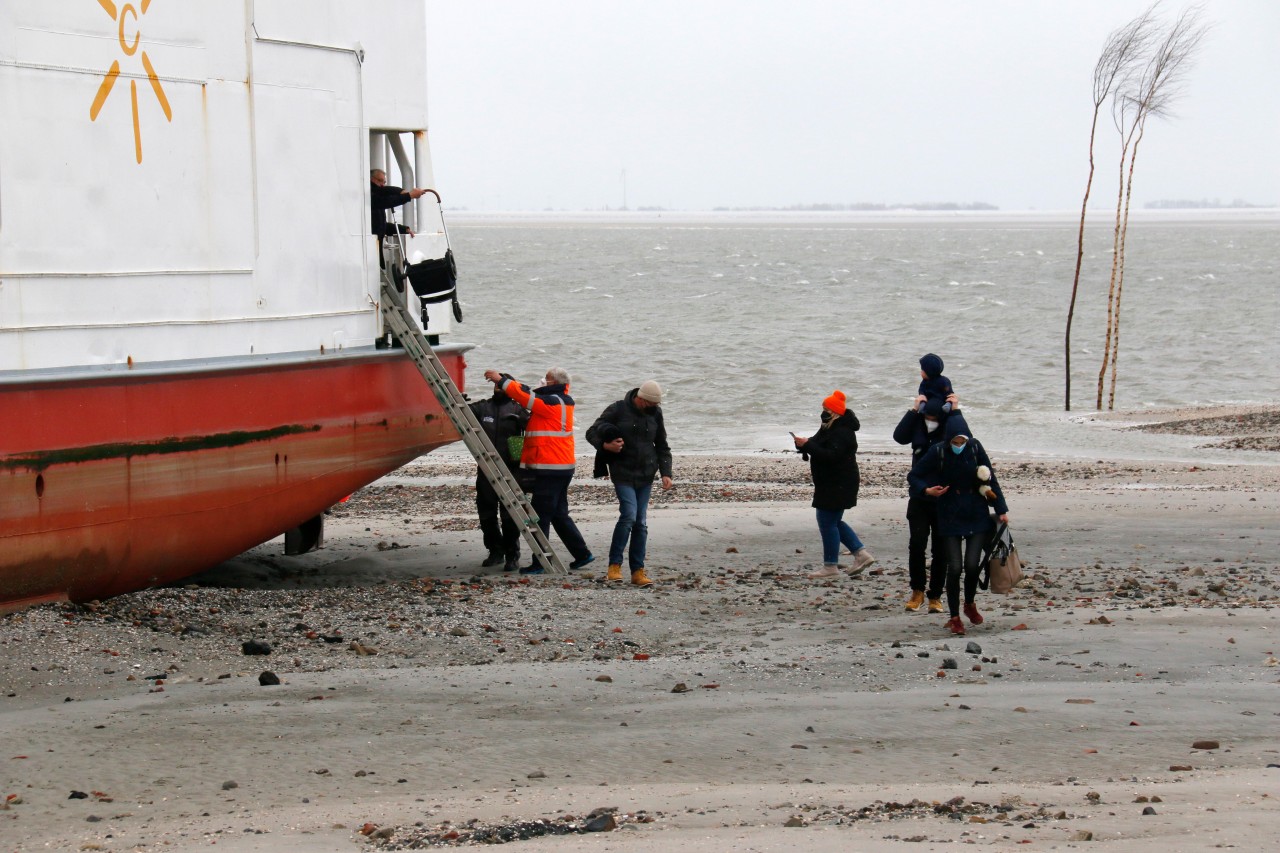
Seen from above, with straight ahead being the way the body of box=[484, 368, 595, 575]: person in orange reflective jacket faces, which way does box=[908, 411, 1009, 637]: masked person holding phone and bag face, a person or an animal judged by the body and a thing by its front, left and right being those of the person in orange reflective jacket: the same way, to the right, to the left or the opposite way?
to the left

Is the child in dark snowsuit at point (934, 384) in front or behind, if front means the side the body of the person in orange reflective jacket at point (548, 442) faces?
behind

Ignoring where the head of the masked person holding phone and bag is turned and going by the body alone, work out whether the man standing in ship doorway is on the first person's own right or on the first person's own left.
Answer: on the first person's own right

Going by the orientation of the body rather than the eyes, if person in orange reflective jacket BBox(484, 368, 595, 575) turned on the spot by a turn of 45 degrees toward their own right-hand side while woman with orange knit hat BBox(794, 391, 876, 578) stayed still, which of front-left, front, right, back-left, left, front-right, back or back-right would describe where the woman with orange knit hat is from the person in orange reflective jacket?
back-right

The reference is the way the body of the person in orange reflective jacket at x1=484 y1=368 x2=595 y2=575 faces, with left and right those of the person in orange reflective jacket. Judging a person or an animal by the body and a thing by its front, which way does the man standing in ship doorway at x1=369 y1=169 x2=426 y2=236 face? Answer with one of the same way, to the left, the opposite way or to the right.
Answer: the opposite way

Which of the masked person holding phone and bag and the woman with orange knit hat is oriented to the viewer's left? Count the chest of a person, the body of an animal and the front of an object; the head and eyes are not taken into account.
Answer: the woman with orange knit hat

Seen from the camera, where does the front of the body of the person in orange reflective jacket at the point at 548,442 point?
to the viewer's left

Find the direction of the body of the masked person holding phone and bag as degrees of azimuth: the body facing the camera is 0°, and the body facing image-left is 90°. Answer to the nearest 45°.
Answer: approximately 0°

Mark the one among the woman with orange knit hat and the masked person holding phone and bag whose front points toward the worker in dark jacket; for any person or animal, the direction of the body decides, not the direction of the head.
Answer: the woman with orange knit hat

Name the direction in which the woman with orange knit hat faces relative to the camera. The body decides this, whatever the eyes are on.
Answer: to the viewer's left

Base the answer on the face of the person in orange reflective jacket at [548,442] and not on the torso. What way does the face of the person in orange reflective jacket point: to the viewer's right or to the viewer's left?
to the viewer's left

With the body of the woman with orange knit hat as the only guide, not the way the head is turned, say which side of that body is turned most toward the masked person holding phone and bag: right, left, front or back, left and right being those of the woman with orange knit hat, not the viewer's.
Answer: left

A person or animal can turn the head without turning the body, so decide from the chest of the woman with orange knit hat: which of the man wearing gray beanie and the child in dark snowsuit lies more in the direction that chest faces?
the man wearing gray beanie

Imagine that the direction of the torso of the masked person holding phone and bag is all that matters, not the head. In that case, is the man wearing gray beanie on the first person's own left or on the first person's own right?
on the first person's own right
